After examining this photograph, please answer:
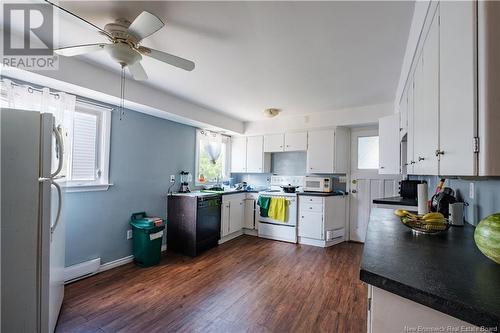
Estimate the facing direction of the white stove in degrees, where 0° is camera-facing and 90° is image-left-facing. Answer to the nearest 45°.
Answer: approximately 0°

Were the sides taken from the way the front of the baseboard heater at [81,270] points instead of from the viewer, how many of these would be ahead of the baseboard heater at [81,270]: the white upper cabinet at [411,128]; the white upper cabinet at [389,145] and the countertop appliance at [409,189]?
3

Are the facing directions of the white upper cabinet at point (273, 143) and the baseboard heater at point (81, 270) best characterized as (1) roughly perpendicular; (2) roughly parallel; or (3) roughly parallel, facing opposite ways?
roughly perpendicular

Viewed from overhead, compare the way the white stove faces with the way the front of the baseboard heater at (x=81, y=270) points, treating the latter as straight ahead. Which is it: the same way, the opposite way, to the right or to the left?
to the right

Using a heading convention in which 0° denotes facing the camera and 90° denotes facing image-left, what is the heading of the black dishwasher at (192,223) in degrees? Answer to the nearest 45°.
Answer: approximately 315°

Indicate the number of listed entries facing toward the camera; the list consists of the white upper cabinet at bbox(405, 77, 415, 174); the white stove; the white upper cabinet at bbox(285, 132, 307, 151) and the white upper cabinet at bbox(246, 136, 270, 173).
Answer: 3

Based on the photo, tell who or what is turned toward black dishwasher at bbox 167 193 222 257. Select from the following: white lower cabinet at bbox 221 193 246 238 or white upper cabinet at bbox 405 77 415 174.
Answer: the white upper cabinet

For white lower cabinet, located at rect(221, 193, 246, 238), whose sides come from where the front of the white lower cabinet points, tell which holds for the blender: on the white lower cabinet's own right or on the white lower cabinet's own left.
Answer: on the white lower cabinet's own right
